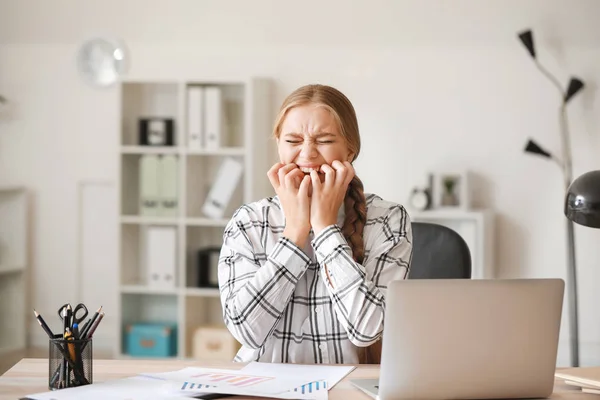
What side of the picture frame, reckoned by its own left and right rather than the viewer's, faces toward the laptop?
front

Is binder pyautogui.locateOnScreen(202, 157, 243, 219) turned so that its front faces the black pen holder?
yes

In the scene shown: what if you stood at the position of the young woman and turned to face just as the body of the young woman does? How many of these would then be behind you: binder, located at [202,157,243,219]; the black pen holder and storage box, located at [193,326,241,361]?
2

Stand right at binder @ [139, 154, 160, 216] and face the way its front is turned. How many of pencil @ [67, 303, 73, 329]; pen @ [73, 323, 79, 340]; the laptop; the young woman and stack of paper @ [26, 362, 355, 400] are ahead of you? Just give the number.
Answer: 5

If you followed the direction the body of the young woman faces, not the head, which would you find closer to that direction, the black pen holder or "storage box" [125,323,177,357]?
the black pen holder

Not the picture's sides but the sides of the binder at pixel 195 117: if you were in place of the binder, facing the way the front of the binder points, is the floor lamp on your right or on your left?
on your left

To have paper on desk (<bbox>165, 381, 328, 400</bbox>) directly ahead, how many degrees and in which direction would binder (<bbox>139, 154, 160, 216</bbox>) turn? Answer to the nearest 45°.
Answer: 0° — it already faces it

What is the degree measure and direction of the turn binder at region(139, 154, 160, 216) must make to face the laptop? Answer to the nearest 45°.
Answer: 0° — it already faces it
